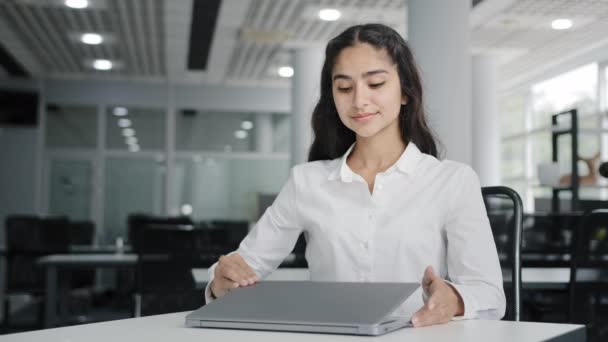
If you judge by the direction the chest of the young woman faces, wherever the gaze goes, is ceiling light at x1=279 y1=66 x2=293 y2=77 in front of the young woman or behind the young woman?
behind

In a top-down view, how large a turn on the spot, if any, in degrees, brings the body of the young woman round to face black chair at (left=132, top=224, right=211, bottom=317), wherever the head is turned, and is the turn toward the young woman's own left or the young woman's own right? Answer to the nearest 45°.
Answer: approximately 135° to the young woman's own right

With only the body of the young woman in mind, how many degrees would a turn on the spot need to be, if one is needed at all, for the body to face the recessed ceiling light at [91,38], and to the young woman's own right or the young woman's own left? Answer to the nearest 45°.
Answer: approximately 135° to the young woman's own right

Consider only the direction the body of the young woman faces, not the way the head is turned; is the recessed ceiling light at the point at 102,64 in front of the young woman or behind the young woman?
behind

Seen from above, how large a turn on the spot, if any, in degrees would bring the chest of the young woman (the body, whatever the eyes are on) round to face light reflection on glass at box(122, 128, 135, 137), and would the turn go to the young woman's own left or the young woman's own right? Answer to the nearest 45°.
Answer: approximately 180°

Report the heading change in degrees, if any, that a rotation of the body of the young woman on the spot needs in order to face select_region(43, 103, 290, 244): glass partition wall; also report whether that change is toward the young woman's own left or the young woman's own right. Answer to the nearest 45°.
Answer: approximately 180°

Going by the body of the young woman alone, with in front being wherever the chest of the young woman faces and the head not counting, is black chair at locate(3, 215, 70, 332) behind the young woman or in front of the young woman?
behind

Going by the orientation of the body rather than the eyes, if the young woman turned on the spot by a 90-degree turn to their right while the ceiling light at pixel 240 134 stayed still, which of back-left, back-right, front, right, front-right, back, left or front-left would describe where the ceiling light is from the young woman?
right

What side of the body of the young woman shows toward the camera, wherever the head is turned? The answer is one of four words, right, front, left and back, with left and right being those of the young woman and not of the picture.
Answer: front

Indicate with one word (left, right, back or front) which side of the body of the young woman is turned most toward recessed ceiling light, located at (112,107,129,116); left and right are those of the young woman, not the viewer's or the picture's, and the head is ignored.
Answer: back

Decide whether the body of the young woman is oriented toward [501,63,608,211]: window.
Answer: no

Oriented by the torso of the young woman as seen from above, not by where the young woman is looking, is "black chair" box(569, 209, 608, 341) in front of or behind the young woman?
behind

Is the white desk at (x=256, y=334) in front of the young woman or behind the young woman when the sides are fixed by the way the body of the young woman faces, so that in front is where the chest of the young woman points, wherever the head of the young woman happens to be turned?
in front

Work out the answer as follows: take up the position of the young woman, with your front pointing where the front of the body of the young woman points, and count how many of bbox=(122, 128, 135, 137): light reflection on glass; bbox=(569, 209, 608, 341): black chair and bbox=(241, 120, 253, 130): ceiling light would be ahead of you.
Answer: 0

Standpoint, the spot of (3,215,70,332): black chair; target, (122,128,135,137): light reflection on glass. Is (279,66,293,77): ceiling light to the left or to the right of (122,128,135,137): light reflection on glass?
right

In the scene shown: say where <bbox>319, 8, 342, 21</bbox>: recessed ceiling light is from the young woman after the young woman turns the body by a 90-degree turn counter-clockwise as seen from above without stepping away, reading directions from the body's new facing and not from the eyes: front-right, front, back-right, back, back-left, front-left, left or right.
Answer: left

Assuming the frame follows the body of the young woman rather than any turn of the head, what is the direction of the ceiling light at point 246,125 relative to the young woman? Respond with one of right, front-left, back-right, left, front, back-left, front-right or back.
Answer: back
